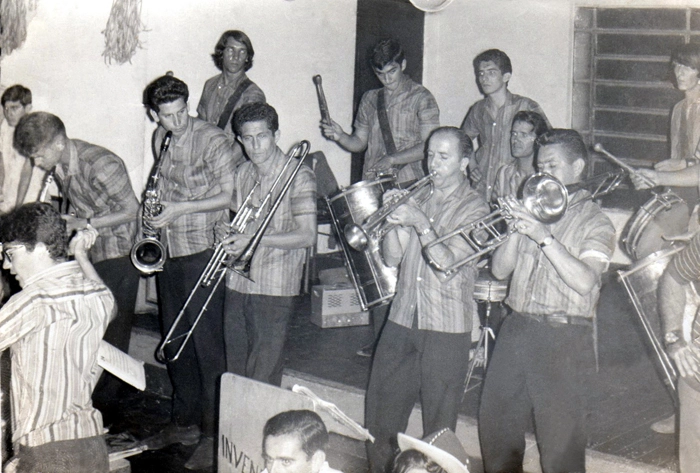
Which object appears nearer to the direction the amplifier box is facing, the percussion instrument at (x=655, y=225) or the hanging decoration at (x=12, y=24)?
the percussion instrument

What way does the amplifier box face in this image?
toward the camera

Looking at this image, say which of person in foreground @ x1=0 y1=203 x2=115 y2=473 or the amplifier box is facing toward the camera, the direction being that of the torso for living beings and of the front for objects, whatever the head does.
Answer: the amplifier box

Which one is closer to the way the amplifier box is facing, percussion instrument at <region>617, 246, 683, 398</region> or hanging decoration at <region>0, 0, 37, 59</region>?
the percussion instrument

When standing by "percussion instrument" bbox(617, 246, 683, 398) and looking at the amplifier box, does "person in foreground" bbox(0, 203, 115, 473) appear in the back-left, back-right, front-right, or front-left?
front-left

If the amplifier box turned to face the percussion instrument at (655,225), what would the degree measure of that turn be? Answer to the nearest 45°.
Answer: approximately 45° to its left

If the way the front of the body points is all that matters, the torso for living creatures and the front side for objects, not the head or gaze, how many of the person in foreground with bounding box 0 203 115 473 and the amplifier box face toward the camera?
1
